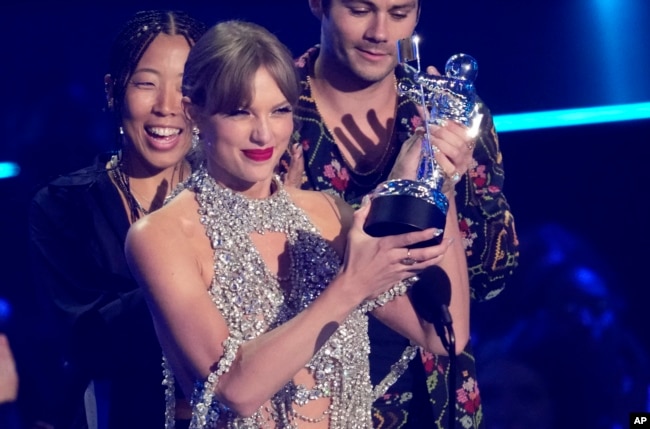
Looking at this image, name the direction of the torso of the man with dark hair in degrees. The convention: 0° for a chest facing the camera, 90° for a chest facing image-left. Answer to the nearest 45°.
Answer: approximately 0°
